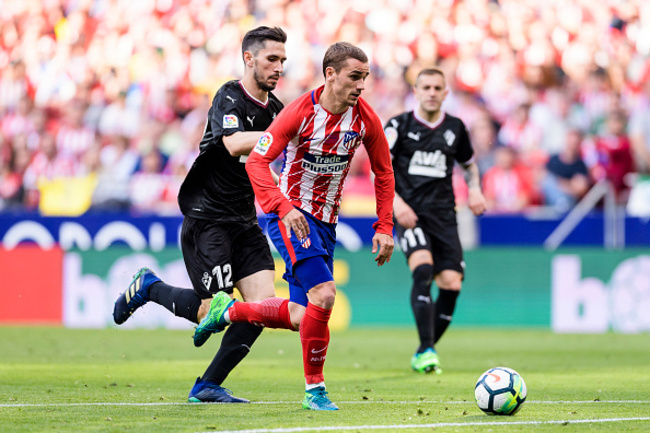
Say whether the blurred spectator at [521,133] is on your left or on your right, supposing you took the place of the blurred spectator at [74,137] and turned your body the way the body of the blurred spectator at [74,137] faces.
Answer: on your left

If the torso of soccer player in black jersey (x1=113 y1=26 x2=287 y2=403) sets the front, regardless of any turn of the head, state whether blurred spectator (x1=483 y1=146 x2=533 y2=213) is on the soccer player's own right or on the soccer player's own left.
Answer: on the soccer player's own left

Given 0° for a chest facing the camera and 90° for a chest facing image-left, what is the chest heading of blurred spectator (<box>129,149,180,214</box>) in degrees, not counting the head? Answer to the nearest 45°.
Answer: approximately 0°

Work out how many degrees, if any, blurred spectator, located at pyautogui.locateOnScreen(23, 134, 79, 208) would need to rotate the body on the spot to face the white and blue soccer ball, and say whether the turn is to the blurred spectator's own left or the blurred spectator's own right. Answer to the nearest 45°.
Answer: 0° — they already face it

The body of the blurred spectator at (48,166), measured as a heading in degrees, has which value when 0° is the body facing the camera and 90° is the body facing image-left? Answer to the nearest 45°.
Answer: approximately 0°

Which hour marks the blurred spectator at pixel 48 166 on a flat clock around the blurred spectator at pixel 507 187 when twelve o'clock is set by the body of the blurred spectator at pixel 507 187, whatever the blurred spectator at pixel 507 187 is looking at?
the blurred spectator at pixel 48 166 is roughly at 3 o'clock from the blurred spectator at pixel 507 187.
